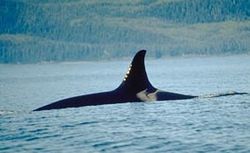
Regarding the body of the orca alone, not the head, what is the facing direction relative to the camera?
to the viewer's left
